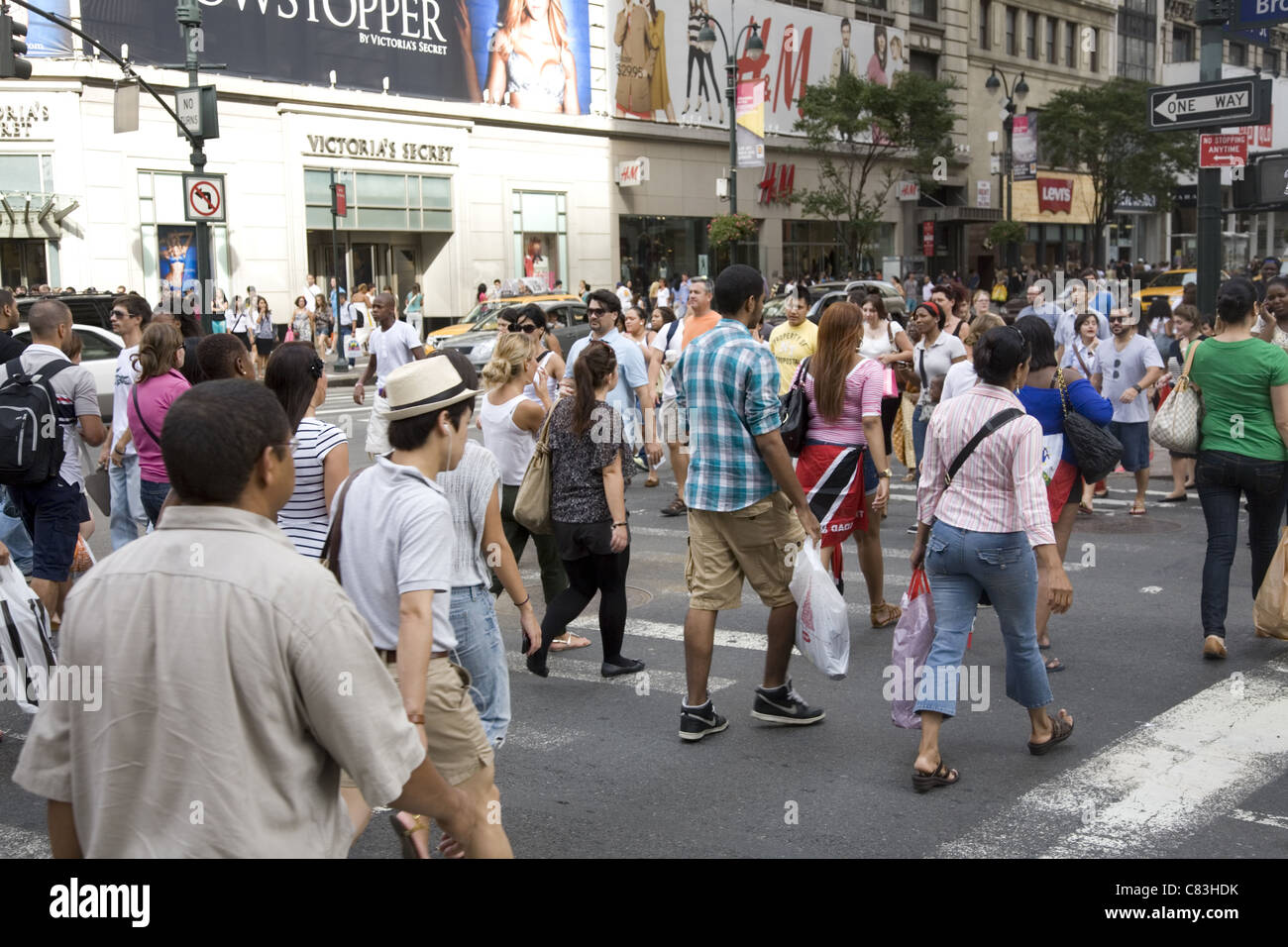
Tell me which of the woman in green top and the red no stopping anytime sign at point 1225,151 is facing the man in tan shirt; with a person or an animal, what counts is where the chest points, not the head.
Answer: the red no stopping anytime sign

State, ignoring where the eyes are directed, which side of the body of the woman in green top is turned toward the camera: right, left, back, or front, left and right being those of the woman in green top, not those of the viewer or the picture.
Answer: back

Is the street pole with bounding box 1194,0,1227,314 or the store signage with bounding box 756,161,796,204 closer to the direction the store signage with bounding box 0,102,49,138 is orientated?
the street pole

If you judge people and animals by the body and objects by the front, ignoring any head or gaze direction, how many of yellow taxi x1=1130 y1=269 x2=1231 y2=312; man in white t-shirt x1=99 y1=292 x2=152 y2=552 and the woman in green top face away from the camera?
1

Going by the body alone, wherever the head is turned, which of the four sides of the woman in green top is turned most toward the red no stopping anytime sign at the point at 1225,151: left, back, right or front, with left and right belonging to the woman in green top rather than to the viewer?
front

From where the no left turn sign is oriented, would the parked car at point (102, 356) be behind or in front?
in front

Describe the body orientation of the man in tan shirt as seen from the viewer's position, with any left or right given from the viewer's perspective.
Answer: facing away from the viewer and to the right of the viewer

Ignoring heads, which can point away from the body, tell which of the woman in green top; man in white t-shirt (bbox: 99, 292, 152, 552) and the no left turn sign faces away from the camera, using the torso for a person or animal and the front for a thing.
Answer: the woman in green top

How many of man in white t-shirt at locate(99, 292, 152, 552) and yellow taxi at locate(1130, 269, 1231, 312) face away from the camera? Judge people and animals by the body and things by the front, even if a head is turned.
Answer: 0

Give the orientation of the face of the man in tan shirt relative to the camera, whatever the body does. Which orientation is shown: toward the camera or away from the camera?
away from the camera

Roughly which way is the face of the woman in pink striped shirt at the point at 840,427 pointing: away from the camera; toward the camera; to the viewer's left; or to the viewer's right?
away from the camera

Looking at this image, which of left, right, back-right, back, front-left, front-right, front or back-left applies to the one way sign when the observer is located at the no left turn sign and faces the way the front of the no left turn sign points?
front-left

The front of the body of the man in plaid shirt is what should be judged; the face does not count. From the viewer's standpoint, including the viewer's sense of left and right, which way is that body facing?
facing away from the viewer and to the right of the viewer
